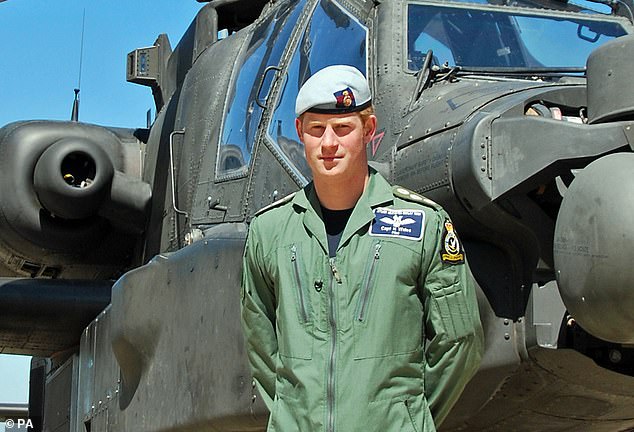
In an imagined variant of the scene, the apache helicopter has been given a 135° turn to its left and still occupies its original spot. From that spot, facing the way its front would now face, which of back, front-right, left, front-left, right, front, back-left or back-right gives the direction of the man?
back

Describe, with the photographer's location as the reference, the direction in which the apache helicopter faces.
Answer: facing the viewer and to the right of the viewer
